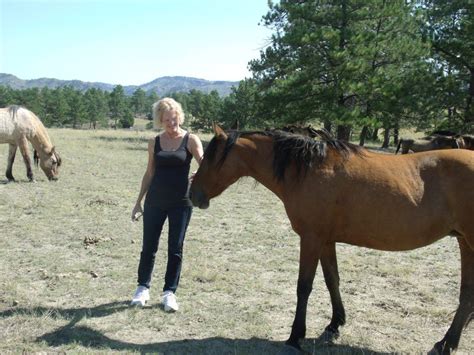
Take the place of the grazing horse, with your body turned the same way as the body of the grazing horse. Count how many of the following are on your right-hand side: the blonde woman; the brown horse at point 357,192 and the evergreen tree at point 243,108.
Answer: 2

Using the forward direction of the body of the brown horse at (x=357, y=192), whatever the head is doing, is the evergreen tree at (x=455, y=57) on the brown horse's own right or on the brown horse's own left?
on the brown horse's own right

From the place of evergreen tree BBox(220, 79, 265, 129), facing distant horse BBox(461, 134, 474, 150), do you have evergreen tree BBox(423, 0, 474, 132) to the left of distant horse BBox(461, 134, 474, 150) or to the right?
left

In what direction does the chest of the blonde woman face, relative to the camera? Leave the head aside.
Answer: toward the camera

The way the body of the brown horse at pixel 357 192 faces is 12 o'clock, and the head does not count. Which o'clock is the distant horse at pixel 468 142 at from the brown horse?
The distant horse is roughly at 4 o'clock from the brown horse.

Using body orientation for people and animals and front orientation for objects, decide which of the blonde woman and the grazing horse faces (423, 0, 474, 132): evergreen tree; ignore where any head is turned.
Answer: the grazing horse

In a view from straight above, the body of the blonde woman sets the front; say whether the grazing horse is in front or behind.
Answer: behind

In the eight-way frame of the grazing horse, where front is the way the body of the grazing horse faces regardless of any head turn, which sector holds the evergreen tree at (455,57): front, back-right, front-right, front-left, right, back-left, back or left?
front

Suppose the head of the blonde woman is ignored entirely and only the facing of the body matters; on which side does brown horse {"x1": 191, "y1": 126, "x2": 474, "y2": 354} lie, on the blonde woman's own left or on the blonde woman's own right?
on the blonde woman's own left

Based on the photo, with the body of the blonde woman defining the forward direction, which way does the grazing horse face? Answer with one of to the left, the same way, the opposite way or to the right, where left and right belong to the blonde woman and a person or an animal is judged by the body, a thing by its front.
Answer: to the left

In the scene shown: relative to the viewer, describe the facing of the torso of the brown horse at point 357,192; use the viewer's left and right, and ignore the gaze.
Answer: facing to the left of the viewer

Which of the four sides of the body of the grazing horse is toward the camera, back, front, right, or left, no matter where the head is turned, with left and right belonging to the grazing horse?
right
